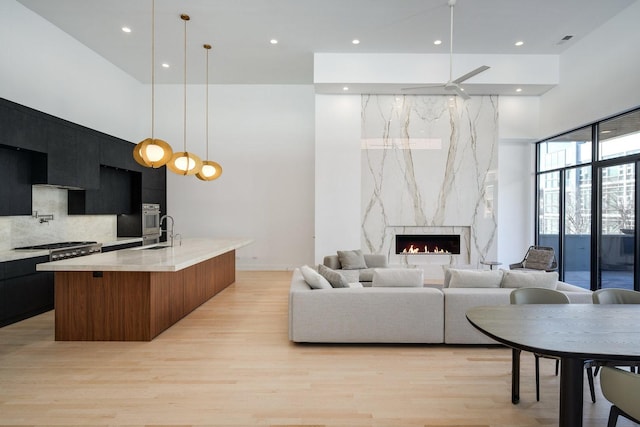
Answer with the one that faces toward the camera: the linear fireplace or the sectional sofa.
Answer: the linear fireplace

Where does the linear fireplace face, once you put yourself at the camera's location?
facing the viewer

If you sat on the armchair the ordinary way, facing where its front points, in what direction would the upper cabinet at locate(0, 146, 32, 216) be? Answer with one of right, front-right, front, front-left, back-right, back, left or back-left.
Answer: front

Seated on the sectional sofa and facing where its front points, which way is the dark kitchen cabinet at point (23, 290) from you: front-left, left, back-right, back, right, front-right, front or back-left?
left

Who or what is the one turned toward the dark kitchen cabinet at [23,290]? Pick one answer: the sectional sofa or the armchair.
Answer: the armchair

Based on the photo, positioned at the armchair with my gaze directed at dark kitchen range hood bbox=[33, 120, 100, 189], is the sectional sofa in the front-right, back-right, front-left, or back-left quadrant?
front-left

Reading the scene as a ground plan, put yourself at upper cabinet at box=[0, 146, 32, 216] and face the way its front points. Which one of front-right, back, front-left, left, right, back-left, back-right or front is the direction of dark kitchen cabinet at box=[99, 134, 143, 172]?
left

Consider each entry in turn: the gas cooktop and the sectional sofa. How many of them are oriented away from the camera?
1

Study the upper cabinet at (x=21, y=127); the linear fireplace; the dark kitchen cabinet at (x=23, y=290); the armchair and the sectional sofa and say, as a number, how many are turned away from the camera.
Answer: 1

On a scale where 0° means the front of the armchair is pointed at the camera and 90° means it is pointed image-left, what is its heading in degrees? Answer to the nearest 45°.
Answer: approximately 45°

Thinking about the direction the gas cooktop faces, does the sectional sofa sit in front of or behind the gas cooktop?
in front

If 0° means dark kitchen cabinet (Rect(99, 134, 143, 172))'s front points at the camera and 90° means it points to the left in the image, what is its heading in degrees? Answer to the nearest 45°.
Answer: approximately 315°

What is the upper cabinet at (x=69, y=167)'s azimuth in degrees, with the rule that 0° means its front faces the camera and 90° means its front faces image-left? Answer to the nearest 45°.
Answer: approximately 315°

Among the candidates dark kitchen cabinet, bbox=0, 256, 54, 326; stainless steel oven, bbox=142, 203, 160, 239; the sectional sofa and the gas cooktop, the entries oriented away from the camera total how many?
1

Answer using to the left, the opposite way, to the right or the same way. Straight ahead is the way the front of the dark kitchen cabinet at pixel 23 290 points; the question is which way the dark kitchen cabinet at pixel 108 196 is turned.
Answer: the same way

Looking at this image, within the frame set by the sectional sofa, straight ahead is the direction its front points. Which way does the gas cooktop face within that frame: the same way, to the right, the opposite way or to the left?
to the right

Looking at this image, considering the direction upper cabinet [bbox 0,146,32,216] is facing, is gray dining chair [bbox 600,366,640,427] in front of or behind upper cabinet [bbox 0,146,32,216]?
in front

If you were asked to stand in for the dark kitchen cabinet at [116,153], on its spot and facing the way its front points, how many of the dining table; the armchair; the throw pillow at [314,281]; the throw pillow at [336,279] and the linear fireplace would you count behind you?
0

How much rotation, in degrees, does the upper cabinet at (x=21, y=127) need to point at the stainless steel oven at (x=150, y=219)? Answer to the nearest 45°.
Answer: approximately 90° to its left

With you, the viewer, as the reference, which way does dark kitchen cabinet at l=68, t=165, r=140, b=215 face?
facing the viewer and to the right of the viewer

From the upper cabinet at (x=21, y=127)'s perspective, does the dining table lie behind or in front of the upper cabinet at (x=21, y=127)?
in front
